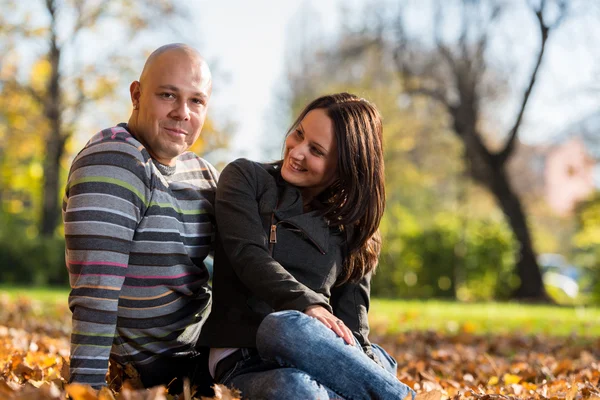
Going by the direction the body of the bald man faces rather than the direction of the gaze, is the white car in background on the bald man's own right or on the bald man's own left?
on the bald man's own left

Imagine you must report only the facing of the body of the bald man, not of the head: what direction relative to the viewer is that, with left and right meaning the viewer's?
facing the viewer and to the right of the viewer

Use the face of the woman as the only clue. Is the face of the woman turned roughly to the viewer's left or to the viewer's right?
to the viewer's left

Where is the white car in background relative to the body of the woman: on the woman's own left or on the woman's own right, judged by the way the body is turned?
on the woman's own left

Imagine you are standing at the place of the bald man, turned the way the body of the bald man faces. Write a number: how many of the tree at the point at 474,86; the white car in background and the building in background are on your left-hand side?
3

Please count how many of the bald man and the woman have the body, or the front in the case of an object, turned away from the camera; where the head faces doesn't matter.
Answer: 0

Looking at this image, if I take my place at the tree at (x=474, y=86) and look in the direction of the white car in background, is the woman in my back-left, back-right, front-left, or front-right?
back-right
